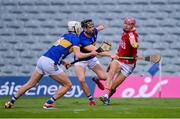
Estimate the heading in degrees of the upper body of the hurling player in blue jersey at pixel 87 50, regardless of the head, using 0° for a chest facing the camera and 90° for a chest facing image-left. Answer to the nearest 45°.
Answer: approximately 315°

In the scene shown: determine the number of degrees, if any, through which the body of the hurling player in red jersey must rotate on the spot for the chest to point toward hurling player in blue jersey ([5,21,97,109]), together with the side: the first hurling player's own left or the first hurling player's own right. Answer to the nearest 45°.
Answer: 0° — they already face them

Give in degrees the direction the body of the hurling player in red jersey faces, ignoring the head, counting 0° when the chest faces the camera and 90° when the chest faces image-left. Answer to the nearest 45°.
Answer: approximately 45°

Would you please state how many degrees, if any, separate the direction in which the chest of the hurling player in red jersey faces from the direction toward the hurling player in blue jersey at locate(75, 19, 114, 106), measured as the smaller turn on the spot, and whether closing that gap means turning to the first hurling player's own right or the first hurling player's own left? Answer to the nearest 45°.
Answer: approximately 45° to the first hurling player's own right
